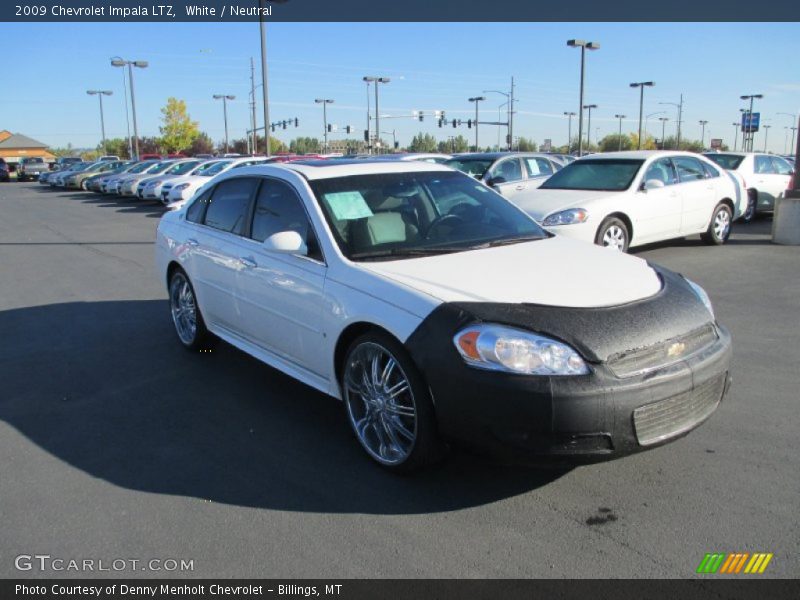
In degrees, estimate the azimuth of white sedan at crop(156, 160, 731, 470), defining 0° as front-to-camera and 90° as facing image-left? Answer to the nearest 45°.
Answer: approximately 315°

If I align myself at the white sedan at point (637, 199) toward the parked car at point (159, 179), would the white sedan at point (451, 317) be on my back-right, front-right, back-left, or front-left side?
back-left

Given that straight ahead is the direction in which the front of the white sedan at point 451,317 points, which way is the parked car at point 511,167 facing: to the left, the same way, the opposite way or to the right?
to the right

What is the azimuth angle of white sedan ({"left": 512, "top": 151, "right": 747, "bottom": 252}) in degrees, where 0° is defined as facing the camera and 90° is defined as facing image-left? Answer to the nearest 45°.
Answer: approximately 45°

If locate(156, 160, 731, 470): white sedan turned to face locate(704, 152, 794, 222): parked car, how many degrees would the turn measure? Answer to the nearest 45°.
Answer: approximately 90° to its left

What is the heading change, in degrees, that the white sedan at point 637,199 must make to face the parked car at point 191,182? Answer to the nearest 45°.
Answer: approximately 90° to its right

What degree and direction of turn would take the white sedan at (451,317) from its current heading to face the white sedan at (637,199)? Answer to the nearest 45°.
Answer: approximately 135° to its left

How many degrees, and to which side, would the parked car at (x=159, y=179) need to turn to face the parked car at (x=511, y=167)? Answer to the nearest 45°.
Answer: approximately 90° to its left
